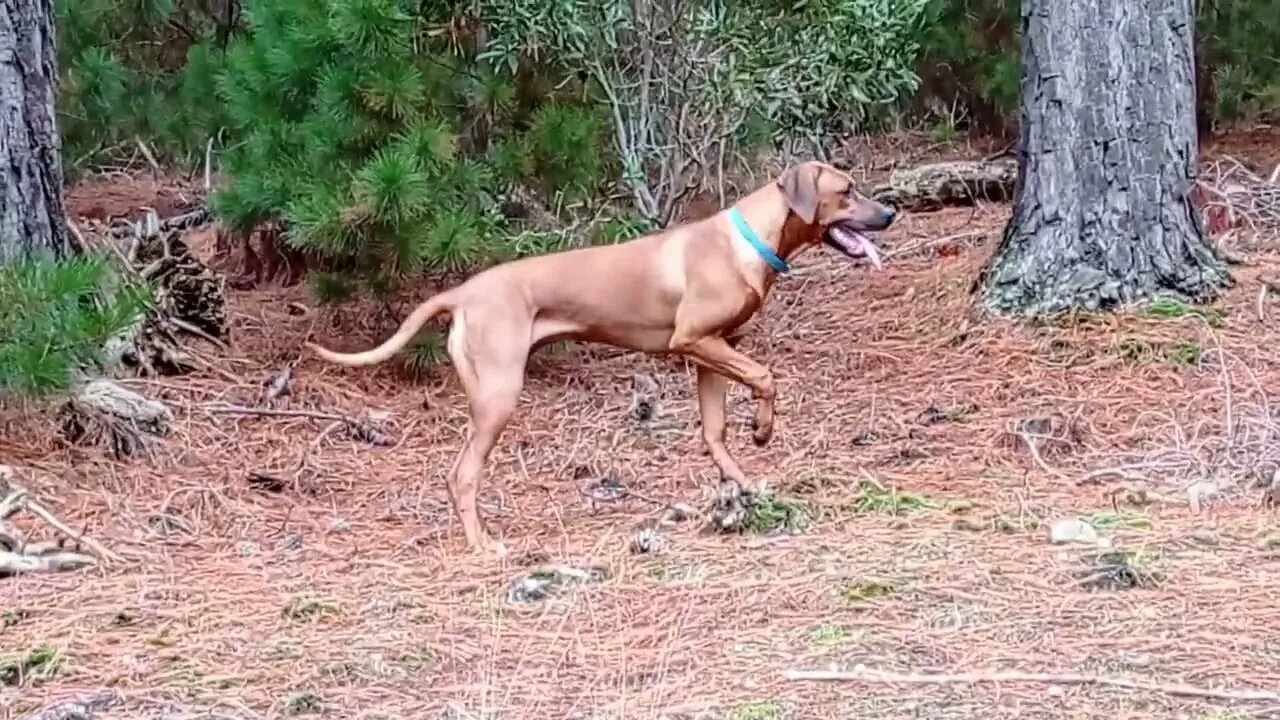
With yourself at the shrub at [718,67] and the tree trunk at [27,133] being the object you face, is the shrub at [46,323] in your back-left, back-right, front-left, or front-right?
front-left

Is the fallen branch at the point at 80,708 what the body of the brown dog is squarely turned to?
no

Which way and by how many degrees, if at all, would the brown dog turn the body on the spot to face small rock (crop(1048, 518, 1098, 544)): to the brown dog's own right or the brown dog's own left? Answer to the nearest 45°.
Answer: approximately 45° to the brown dog's own right

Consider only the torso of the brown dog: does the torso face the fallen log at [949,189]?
no

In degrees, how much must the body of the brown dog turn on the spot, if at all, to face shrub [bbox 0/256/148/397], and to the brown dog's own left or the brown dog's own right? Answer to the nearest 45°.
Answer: approximately 180°

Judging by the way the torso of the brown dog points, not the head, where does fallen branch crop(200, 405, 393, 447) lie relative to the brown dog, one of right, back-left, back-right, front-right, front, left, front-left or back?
back-left

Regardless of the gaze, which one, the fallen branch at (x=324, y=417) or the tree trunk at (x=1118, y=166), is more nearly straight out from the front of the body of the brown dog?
the tree trunk

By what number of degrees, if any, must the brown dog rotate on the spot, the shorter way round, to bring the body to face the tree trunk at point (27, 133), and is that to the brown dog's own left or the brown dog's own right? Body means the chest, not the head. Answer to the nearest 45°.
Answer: approximately 135° to the brown dog's own left

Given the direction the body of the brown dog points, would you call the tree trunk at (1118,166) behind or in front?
in front

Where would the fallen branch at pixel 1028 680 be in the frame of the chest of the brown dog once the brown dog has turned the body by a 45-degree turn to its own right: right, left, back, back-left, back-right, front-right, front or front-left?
front-right

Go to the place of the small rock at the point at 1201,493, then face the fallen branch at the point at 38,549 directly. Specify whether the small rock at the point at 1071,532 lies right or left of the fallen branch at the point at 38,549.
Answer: left

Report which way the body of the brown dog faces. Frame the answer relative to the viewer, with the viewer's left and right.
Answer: facing to the right of the viewer

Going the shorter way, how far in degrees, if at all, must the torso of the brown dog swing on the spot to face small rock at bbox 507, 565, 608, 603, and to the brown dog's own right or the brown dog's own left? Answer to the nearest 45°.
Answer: approximately 90° to the brown dog's own right

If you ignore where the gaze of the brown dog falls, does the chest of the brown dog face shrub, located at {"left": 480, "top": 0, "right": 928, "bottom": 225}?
no

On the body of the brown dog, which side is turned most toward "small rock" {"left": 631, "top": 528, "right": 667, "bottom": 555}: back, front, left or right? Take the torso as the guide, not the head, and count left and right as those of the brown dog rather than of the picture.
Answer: right

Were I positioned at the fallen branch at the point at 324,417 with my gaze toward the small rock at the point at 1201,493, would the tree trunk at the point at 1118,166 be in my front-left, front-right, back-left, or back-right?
front-left
